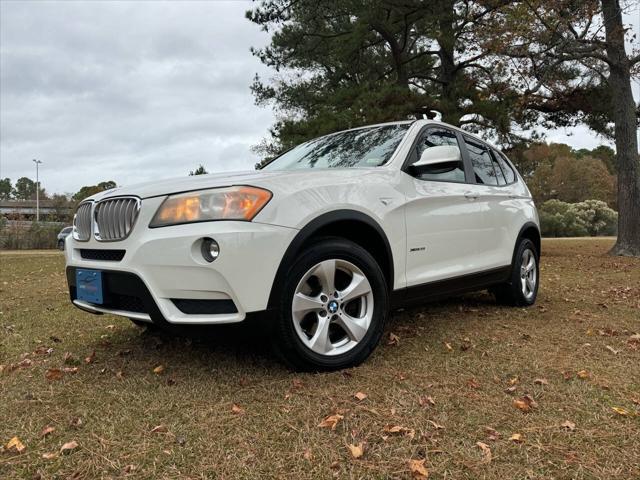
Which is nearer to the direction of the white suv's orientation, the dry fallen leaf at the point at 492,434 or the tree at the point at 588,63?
the dry fallen leaf

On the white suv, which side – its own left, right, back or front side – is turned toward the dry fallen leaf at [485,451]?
left

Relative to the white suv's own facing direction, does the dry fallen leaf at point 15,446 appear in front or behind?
in front

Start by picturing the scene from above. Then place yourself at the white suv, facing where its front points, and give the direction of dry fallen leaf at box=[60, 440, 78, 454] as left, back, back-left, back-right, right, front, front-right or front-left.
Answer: front

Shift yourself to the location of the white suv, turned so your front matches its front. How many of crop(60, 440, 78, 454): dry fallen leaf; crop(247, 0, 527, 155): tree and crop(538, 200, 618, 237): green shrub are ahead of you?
1

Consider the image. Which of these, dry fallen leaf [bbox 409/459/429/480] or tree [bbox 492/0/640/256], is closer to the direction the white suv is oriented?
the dry fallen leaf

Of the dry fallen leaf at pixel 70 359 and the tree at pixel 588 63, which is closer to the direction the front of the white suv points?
the dry fallen leaf

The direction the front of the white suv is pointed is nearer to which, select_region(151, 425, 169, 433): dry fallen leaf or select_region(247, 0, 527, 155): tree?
the dry fallen leaf

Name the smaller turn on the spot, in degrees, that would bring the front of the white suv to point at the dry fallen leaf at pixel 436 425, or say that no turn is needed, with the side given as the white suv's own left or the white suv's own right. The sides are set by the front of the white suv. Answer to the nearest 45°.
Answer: approximately 90° to the white suv's own left

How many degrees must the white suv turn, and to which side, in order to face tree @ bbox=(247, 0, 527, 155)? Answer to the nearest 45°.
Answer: approximately 135° to its right

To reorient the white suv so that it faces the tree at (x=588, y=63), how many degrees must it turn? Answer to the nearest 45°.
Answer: approximately 180°

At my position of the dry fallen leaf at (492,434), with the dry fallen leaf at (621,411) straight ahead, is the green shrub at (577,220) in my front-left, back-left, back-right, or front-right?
front-left
